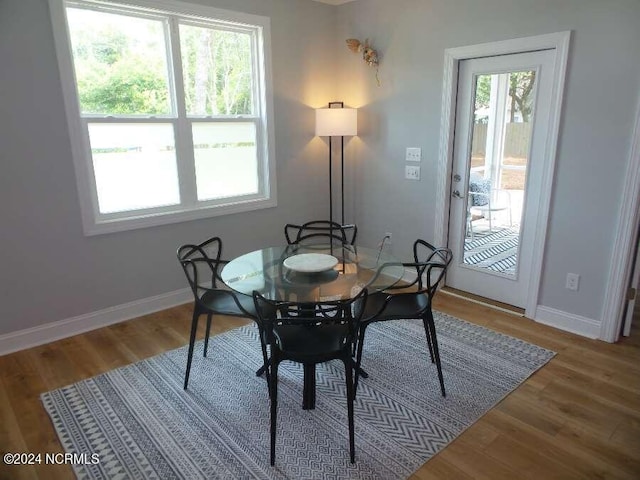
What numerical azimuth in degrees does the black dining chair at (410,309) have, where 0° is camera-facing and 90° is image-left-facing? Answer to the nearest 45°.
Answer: approximately 90°

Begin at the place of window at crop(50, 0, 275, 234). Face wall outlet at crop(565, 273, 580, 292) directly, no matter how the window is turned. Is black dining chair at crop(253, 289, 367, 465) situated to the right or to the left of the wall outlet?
right

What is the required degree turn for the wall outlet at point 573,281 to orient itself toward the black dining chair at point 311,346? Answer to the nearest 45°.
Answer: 0° — it already faces it

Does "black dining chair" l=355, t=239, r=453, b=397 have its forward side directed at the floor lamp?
no

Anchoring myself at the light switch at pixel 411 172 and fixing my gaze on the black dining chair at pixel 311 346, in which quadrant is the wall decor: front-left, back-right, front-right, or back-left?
back-right

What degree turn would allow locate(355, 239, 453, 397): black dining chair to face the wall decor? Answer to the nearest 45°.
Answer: approximately 90° to its right

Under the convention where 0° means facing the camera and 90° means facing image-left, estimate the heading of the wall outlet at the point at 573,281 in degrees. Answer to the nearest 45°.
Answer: approximately 45°

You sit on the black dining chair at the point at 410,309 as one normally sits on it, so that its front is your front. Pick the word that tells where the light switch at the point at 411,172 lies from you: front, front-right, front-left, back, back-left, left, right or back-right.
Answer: right

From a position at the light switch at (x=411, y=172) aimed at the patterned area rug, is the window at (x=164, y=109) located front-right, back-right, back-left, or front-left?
front-right

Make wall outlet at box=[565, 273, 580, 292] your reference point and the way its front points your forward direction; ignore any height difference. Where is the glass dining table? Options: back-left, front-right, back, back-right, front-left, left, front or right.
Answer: front

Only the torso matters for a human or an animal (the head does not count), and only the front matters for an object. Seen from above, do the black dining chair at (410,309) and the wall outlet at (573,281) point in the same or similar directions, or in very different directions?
same or similar directions

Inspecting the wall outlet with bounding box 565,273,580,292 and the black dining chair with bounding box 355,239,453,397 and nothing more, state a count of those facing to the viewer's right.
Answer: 0

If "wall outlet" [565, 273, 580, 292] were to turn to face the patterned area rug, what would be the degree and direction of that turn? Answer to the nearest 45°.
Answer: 0° — it already faces it

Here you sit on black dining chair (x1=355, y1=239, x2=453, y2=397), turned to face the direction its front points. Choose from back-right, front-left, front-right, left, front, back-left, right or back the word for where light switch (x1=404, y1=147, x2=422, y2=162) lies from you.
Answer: right

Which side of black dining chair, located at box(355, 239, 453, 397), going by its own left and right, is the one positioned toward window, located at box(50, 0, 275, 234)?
front
